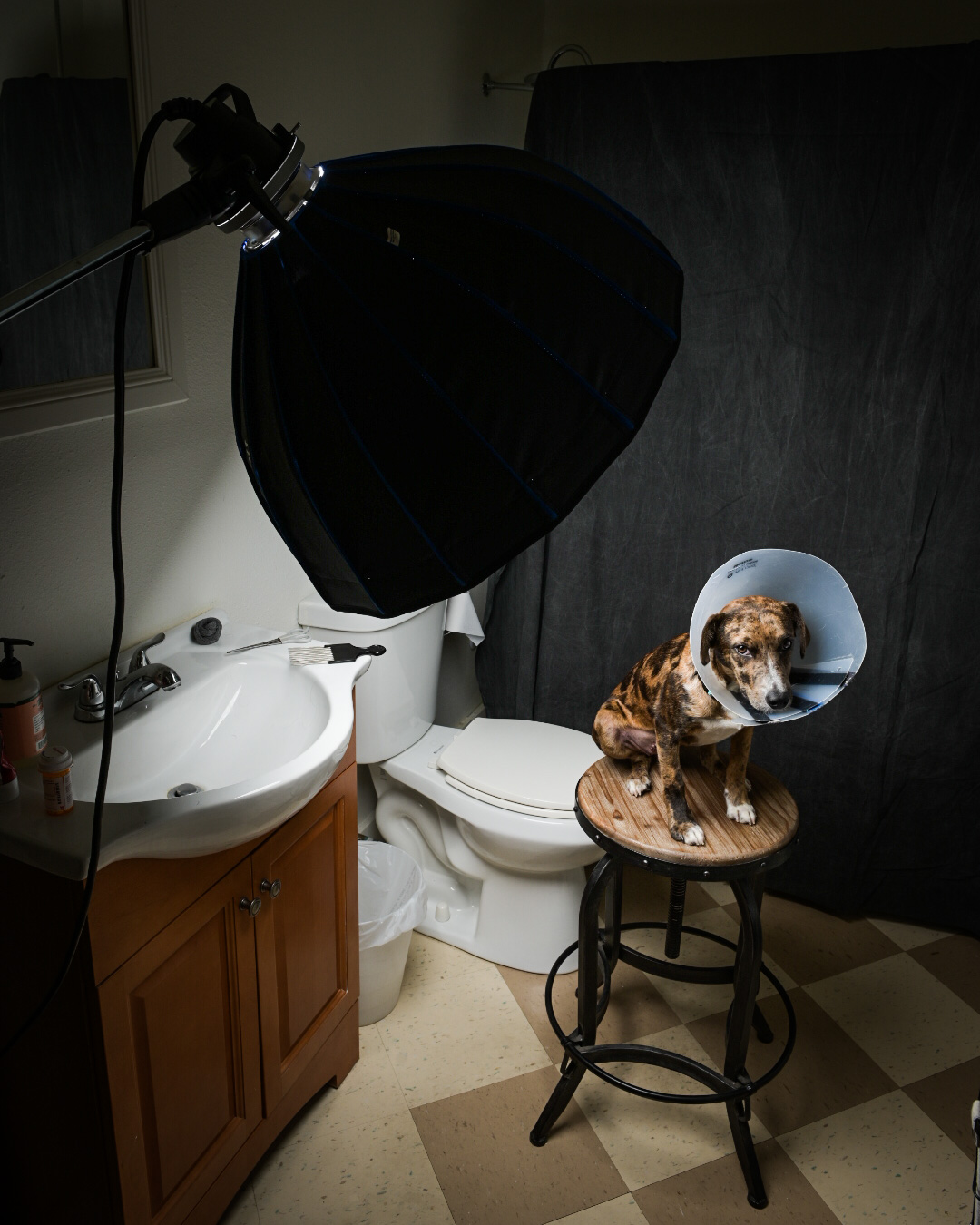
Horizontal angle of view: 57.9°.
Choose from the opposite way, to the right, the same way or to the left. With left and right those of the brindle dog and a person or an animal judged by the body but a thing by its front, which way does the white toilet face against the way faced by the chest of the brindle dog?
the same way

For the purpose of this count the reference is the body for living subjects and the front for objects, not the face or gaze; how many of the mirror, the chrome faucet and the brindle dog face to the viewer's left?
0

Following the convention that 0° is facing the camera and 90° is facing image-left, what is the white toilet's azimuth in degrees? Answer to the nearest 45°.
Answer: approximately 315°

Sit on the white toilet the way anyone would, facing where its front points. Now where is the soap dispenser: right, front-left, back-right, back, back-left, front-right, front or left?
right

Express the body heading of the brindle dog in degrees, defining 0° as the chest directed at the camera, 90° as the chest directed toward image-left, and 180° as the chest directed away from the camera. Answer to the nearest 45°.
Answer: approximately 315°

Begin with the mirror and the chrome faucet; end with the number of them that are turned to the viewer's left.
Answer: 0

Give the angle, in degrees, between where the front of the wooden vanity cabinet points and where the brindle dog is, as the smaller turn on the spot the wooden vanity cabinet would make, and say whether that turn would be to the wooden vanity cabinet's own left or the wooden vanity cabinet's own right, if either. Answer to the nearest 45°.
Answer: approximately 45° to the wooden vanity cabinet's own left

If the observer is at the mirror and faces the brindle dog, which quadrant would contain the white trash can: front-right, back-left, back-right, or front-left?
front-left

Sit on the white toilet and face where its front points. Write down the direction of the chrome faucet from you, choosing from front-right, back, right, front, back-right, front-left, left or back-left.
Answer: right

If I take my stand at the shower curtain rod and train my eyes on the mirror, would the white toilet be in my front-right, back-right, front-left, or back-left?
front-left

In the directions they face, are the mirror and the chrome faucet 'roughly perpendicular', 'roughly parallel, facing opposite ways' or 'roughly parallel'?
roughly parallel
